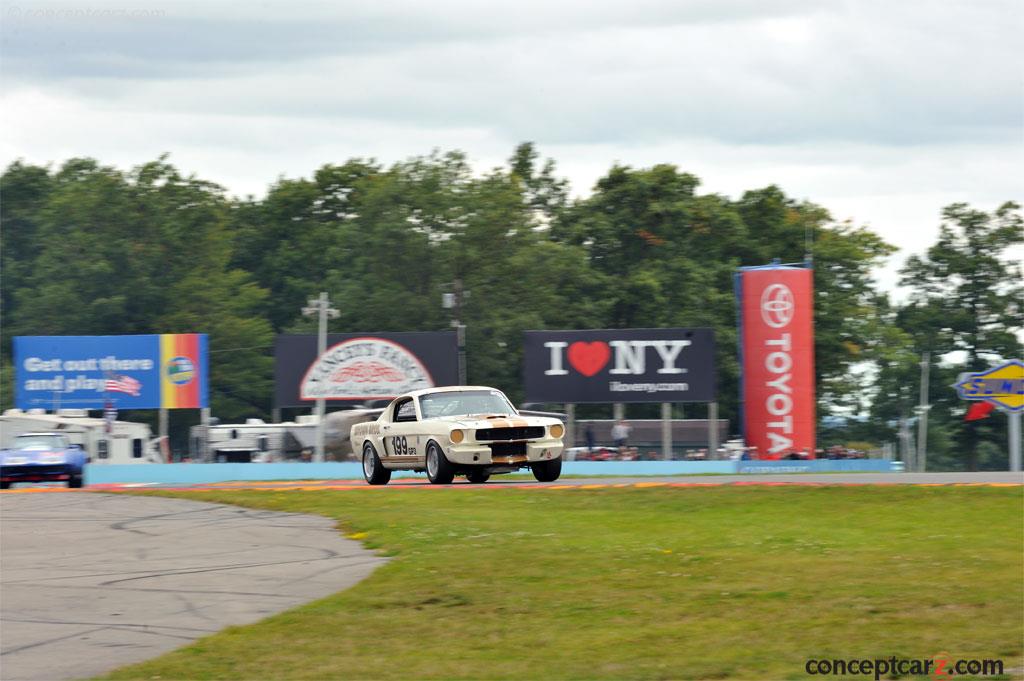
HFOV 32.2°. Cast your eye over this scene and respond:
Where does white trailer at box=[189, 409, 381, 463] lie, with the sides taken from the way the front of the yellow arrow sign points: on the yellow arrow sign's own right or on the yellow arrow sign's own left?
on the yellow arrow sign's own right

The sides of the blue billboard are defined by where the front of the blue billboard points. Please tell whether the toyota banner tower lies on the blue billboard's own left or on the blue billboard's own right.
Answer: on the blue billboard's own left

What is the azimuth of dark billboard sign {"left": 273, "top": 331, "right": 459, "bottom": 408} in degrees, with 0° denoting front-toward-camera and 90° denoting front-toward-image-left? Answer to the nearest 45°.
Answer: approximately 0°

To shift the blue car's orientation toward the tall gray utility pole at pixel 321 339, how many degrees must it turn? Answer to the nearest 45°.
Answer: approximately 90° to its left

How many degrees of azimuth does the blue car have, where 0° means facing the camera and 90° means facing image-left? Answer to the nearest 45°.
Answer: approximately 0°

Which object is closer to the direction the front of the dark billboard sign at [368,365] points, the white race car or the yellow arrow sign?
the white race car

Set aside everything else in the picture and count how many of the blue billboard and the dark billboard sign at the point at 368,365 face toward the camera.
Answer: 2

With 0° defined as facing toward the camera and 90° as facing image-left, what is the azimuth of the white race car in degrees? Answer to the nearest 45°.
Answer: approximately 315°

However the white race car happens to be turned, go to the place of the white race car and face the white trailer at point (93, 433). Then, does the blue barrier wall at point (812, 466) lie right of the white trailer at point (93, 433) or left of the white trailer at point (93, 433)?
right
